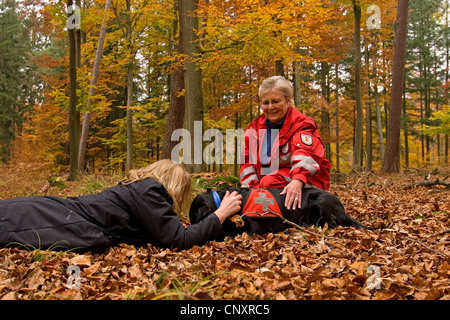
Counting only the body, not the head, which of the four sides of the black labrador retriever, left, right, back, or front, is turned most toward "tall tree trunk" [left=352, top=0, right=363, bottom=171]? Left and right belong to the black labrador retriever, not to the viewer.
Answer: right

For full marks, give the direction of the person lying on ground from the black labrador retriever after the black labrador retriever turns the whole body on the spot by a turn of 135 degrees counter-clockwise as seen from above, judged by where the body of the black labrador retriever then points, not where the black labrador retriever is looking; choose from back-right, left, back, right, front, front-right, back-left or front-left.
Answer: right

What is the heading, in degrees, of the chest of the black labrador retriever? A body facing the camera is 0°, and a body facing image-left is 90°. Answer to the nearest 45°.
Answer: approximately 90°

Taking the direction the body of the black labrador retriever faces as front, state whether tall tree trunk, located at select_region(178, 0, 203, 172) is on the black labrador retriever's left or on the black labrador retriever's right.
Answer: on the black labrador retriever's right
